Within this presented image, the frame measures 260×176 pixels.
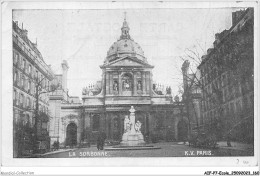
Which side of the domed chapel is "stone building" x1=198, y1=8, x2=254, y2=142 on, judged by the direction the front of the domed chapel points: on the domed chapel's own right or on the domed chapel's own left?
on the domed chapel's own left

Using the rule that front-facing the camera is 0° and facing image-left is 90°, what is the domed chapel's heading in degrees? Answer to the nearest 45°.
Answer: approximately 0°
